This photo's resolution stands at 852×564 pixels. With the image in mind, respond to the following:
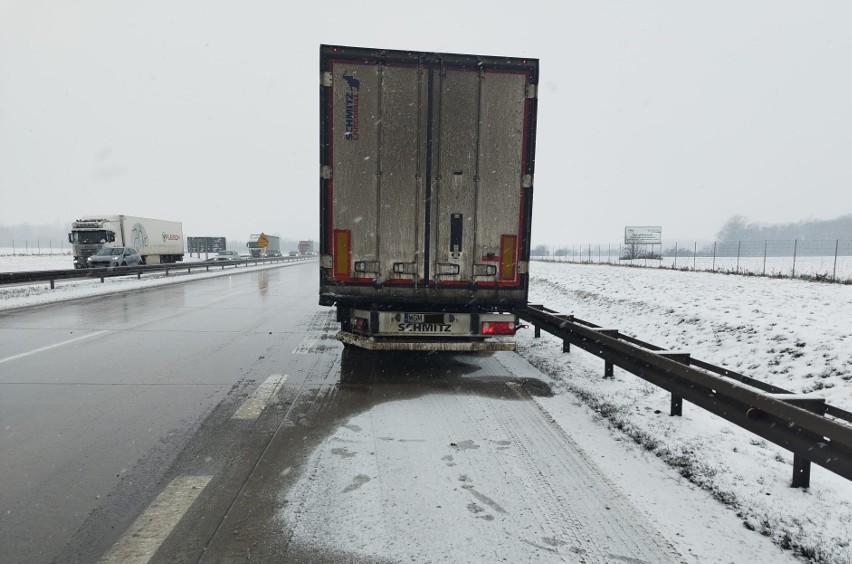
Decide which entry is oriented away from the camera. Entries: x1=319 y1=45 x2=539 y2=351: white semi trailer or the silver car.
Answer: the white semi trailer

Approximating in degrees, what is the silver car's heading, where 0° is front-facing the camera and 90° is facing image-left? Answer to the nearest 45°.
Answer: approximately 45°

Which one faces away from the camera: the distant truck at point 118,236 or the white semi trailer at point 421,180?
the white semi trailer

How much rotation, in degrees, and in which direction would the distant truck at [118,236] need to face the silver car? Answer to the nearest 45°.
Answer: approximately 45° to its left

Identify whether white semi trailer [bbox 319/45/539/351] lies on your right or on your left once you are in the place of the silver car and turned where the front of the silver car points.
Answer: on your left

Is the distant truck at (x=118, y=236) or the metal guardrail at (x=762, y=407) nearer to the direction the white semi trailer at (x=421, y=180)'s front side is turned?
the distant truck

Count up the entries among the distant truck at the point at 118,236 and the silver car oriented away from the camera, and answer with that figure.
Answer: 0

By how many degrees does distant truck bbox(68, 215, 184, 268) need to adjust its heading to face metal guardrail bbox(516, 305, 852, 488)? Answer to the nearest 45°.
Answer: approximately 45° to its left

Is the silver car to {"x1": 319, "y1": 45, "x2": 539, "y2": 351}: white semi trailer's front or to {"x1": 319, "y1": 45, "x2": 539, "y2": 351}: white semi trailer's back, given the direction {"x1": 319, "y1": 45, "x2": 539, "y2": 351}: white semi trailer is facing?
to the front

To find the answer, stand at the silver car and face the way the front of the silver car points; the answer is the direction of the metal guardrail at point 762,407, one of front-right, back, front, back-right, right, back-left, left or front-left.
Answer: front-left

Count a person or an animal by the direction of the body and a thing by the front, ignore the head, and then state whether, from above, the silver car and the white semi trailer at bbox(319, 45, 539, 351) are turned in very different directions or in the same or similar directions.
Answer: very different directions

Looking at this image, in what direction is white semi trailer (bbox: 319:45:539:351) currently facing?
away from the camera

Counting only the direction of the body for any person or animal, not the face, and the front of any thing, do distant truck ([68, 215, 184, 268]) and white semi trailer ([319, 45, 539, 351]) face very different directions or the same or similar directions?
very different directions

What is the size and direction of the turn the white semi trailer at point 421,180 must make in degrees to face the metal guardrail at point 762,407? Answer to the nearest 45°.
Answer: approximately 135° to its right

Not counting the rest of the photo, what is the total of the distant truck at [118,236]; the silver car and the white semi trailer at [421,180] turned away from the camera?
1

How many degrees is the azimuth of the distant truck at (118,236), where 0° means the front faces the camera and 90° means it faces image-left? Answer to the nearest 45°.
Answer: approximately 45°
